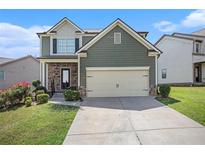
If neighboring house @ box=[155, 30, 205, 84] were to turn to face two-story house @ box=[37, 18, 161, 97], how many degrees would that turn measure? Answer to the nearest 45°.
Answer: approximately 45° to its right

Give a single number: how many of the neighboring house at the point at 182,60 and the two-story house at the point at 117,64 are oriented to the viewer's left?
0

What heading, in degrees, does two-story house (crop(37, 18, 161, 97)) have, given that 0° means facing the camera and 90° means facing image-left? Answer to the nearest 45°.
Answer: approximately 0°

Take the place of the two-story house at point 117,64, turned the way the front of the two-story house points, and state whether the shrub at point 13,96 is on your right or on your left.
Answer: on your right

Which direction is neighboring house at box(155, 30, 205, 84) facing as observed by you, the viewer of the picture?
facing the viewer and to the right of the viewer

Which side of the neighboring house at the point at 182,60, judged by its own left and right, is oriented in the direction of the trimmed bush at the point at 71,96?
right
